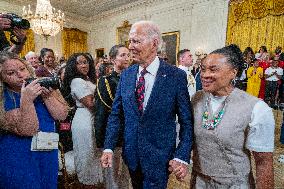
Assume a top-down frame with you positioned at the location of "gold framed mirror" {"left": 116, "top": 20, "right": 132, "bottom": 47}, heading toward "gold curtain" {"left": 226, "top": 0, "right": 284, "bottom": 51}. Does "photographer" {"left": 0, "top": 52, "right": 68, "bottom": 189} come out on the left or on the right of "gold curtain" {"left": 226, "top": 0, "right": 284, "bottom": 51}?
right

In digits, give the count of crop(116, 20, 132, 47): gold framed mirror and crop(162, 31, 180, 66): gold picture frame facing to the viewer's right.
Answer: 0

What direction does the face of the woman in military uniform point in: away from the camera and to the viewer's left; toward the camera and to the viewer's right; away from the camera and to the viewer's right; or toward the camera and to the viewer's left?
toward the camera and to the viewer's right

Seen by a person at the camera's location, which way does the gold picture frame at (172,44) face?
facing the viewer and to the left of the viewer

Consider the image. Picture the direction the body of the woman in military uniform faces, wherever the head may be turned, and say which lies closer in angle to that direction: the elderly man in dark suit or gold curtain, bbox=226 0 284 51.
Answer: the elderly man in dark suit

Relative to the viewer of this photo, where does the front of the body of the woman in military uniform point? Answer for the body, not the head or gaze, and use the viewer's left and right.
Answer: facing the viewer and to the right of the viewer

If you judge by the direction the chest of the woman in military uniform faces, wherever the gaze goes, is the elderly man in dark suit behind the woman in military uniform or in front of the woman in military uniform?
in front

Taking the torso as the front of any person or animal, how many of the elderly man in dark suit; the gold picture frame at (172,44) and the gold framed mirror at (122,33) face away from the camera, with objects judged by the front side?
0

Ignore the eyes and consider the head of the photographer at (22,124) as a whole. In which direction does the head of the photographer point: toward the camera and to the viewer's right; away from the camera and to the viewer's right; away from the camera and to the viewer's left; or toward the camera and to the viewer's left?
toward the camera and to the viewer's right

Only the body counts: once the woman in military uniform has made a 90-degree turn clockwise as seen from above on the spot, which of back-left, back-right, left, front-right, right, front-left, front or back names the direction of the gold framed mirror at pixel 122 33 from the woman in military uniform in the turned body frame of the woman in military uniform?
back-right

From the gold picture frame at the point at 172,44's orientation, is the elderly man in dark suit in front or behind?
in front

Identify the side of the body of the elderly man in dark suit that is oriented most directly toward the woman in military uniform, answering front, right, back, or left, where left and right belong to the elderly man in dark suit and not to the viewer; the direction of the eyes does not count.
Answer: right
